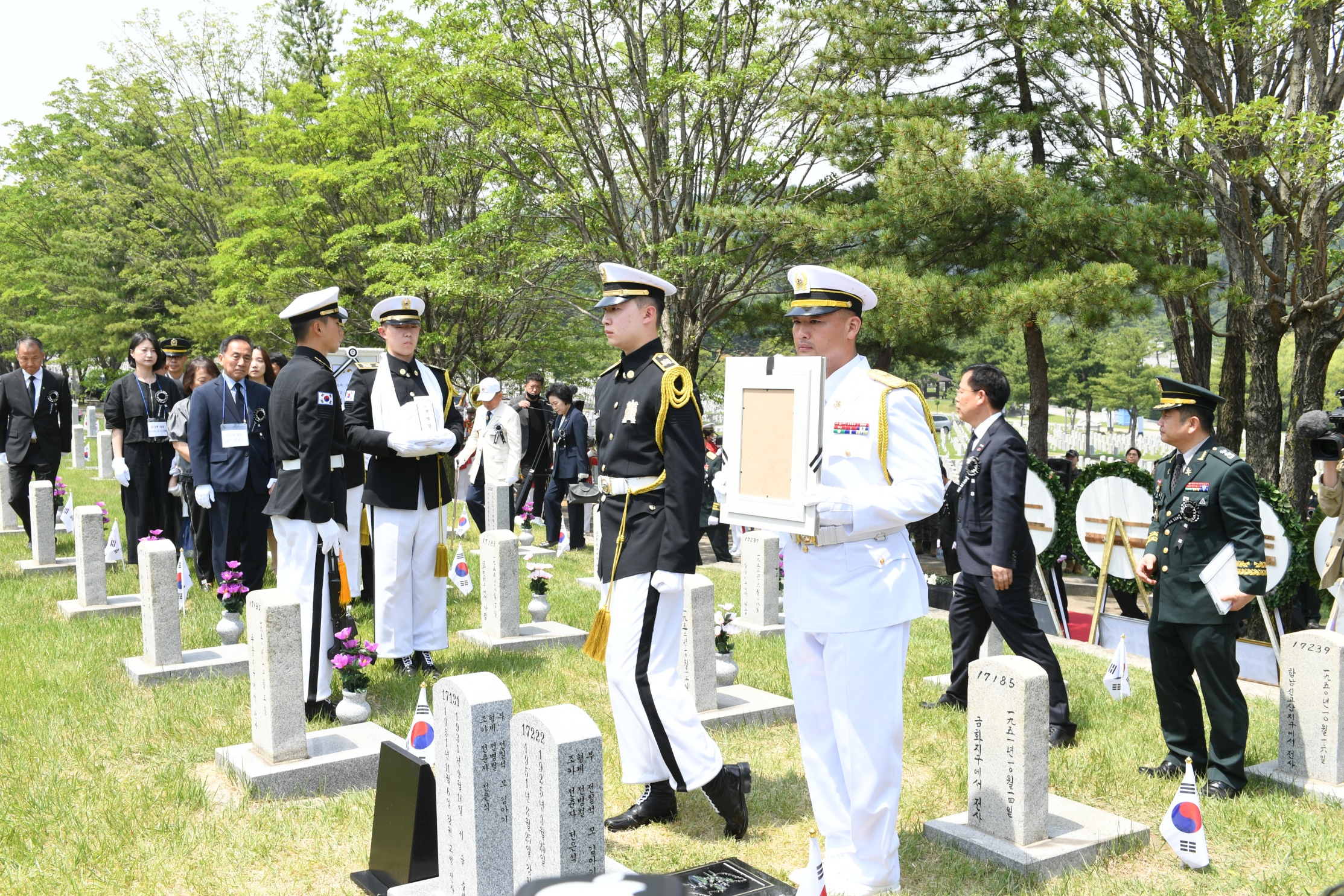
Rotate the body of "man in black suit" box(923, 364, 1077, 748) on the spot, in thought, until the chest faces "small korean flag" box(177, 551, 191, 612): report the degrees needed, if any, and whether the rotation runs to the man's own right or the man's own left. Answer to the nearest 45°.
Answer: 0° — they already face it

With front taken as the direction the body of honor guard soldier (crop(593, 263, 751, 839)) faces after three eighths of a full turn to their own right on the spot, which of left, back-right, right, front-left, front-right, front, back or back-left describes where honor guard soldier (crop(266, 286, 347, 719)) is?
front-left

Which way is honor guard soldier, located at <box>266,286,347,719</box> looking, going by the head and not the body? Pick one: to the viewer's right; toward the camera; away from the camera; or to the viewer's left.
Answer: to the viewer's right

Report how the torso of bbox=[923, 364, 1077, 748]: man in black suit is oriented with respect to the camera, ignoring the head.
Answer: to the viewer's left
